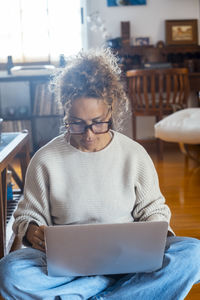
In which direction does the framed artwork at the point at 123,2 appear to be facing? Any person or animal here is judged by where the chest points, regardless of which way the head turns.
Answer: toward the camera

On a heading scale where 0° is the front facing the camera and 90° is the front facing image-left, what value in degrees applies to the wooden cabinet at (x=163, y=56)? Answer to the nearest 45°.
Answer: approximately 0°

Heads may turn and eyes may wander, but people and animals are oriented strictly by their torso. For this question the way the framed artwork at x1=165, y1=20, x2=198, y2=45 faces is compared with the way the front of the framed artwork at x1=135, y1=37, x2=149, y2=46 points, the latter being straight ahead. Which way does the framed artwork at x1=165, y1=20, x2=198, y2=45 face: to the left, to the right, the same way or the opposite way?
the same way

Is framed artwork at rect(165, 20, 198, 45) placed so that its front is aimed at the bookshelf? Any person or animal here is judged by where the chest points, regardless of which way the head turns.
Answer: no

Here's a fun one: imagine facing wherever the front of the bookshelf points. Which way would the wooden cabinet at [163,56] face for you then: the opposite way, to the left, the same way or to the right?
the same way

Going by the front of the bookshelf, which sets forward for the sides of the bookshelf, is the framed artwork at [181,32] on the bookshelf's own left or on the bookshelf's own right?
on the bookshelf's own left

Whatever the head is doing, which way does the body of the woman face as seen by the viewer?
toward the camera

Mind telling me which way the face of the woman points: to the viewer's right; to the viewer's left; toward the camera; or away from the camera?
toward the camera

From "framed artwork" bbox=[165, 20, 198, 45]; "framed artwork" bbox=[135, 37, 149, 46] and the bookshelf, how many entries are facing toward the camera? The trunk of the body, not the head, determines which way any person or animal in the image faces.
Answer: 3

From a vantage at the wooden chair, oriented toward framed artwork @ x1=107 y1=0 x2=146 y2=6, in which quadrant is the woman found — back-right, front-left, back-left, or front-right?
back-left
